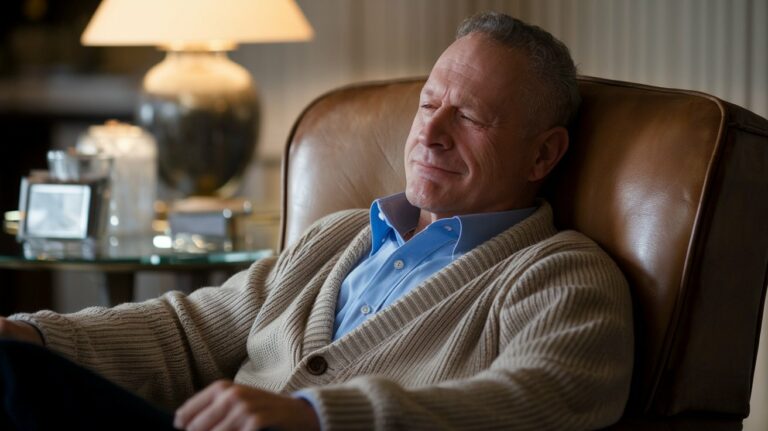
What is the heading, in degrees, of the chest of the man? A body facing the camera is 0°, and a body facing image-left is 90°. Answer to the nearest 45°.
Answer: approximately 45°

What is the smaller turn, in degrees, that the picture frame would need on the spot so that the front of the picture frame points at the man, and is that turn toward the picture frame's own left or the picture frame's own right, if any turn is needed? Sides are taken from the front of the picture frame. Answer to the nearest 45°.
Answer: approximately 45° to the picture frame's own left

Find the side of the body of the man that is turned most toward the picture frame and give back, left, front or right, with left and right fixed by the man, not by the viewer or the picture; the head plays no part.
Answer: right

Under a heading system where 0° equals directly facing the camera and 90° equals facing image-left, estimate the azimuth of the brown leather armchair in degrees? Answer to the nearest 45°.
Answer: approximately 45°

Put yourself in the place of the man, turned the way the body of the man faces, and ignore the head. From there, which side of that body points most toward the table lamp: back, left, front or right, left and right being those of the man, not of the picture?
right
